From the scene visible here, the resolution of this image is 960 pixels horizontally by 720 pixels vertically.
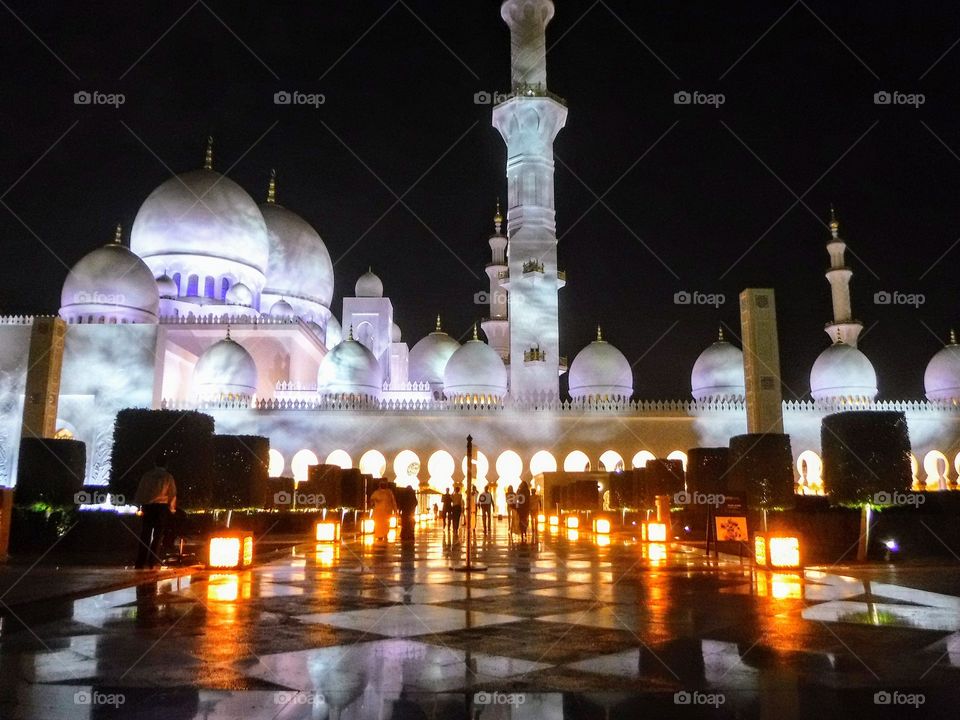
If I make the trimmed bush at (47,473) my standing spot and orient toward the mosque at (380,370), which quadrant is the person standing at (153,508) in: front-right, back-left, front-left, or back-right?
back-right

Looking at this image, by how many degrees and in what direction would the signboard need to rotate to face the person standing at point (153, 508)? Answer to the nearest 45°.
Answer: approximately 45° to its right

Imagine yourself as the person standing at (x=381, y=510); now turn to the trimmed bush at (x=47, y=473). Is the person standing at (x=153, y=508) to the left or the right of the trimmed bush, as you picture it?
left

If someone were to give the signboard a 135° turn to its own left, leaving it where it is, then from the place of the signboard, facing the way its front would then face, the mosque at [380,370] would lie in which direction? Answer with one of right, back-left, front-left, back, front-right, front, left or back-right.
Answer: left

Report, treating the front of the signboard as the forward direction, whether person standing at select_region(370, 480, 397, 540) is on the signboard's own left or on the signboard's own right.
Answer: on the signboard's own right

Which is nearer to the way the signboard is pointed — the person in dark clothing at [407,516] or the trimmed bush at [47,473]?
the trimmed bush

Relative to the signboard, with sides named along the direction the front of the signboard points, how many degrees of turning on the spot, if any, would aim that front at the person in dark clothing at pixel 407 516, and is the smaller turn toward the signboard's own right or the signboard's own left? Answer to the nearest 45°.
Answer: approximately 135° to the signboard's own right

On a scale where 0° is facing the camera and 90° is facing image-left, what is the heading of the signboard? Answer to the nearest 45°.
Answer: approximately 0°

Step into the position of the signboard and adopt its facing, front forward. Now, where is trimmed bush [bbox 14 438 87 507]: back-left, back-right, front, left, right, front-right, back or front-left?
right
